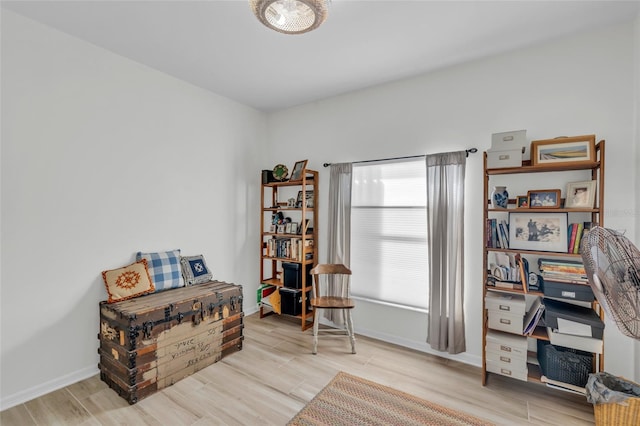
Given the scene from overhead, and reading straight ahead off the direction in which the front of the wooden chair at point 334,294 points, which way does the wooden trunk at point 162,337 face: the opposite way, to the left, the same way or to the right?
to the left

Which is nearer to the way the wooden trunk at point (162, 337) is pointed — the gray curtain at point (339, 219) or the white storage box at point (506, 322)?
the white storage box

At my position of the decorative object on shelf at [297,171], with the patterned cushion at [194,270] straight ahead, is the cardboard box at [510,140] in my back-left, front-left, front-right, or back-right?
back-left

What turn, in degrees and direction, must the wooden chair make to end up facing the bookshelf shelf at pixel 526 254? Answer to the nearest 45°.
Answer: approximately 45° to its left

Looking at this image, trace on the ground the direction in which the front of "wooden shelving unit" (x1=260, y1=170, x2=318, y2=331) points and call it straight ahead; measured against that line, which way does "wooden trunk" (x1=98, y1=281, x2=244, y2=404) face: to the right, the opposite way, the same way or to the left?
to the left

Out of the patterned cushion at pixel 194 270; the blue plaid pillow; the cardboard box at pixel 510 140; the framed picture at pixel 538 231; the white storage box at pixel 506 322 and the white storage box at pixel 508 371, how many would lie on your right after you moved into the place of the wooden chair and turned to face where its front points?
2

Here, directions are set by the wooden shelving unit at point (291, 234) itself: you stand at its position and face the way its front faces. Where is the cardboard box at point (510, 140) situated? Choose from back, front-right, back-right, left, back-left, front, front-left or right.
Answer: left

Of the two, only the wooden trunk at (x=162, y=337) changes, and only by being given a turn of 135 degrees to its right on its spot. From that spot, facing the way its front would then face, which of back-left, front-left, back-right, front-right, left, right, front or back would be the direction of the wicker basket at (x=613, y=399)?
back-left

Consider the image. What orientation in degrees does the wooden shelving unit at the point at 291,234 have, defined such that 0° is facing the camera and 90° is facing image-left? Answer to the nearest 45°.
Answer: approximately 45°

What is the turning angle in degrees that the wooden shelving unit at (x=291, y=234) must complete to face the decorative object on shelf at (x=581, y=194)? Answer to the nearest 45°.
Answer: approximately 90° to its left

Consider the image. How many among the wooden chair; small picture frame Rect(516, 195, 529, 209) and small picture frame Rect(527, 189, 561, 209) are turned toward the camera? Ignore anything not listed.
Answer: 3

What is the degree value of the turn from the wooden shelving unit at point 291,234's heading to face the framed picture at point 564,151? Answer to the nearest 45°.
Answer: approximately 90° to its left

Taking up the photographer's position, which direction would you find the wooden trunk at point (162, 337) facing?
facing the viewer and to the right of the viewer

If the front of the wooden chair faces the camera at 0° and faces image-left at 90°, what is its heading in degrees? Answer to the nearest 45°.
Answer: approximately 0°

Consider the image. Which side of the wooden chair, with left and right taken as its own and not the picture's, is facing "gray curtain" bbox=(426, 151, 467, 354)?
left
